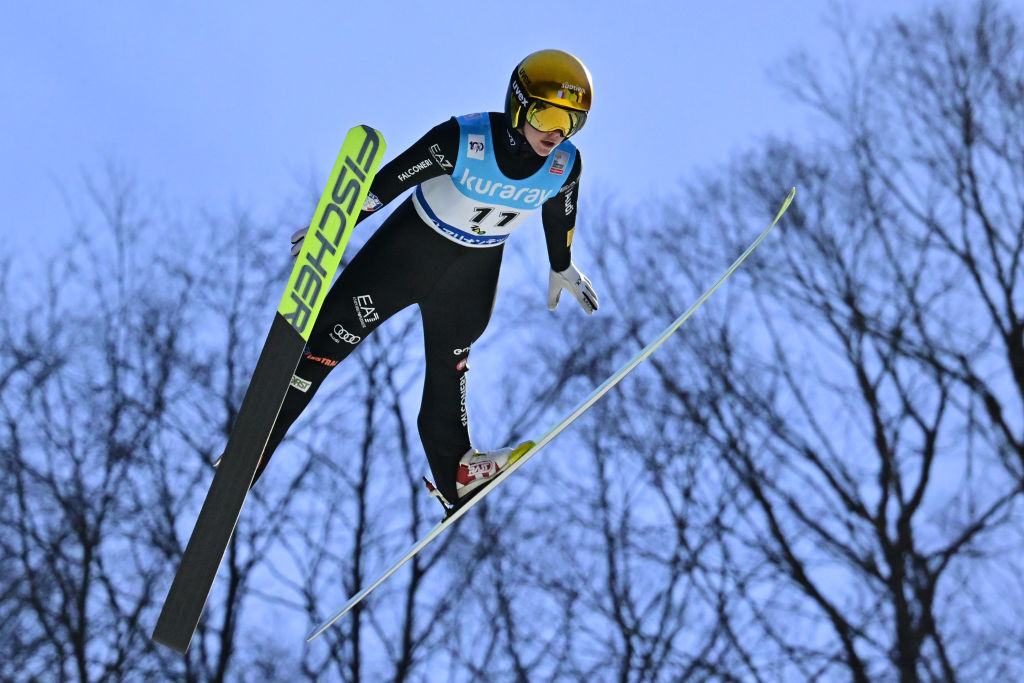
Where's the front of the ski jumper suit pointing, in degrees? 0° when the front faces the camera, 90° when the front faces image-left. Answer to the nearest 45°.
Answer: approximately 315°
